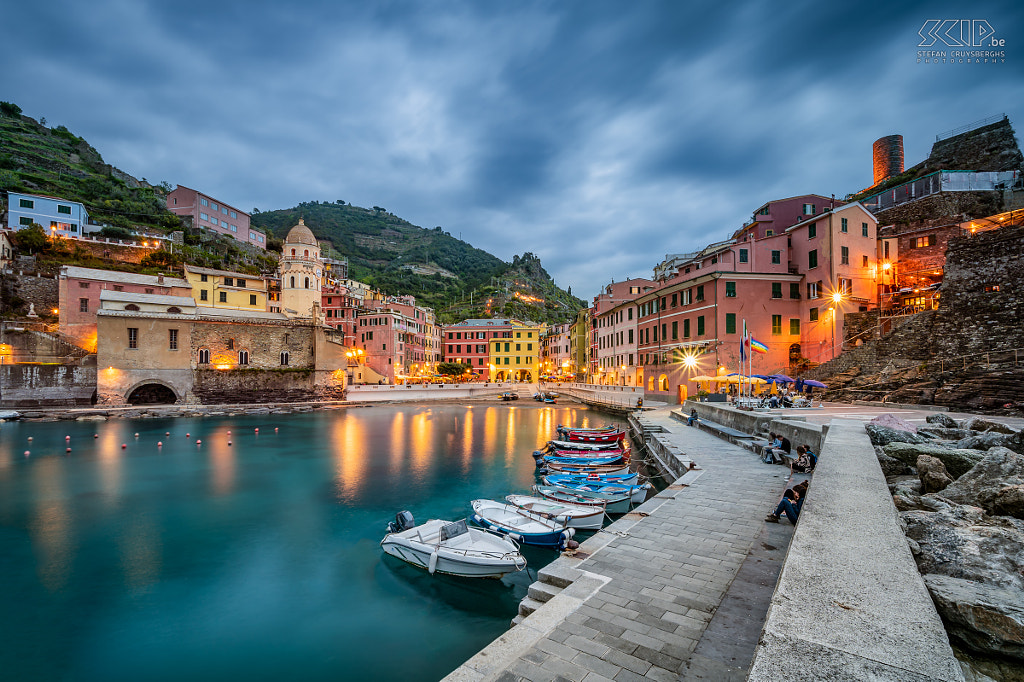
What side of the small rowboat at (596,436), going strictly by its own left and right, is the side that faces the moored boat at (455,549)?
right

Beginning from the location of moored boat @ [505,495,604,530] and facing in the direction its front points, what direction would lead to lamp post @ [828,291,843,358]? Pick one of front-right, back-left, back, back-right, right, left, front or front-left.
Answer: left

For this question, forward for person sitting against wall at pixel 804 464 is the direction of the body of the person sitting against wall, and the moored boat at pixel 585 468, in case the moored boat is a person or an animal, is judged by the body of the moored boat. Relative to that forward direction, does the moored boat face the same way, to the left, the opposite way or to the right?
the opposite way

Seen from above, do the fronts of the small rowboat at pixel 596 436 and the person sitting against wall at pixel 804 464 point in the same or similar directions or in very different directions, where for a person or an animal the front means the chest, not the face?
very different directions

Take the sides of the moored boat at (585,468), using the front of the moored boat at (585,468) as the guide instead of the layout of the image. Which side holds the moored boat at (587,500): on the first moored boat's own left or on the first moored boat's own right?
on the first moored boat's own right

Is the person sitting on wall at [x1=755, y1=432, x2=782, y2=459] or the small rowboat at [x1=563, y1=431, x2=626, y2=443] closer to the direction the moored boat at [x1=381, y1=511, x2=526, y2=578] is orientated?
the person sitting on wall

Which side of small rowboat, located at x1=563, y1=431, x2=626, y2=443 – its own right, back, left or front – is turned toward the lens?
right

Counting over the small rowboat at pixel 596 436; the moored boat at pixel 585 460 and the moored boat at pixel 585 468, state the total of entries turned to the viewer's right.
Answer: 3

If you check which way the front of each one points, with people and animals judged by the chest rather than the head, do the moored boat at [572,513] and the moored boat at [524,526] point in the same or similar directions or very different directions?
same or similar directions

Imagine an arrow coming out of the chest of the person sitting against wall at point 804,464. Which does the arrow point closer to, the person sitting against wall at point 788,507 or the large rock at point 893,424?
the person sitting against wall

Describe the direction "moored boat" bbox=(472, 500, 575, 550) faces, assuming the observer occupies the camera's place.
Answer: facing the viewer and to the right of the viewer

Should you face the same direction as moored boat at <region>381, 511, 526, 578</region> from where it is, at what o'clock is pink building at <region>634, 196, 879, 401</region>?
The pink building is roughly at 9 o'clock from the moored boat.

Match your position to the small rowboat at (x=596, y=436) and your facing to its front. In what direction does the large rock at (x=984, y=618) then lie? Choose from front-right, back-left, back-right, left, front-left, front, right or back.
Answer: right

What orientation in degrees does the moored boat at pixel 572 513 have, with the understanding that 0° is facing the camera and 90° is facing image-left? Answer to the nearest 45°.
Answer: approximately 315°

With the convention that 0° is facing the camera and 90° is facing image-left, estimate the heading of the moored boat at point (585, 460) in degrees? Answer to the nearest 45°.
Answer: approximately 270°

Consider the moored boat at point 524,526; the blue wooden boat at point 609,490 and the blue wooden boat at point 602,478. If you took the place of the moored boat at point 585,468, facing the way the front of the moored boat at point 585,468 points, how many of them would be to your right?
3
